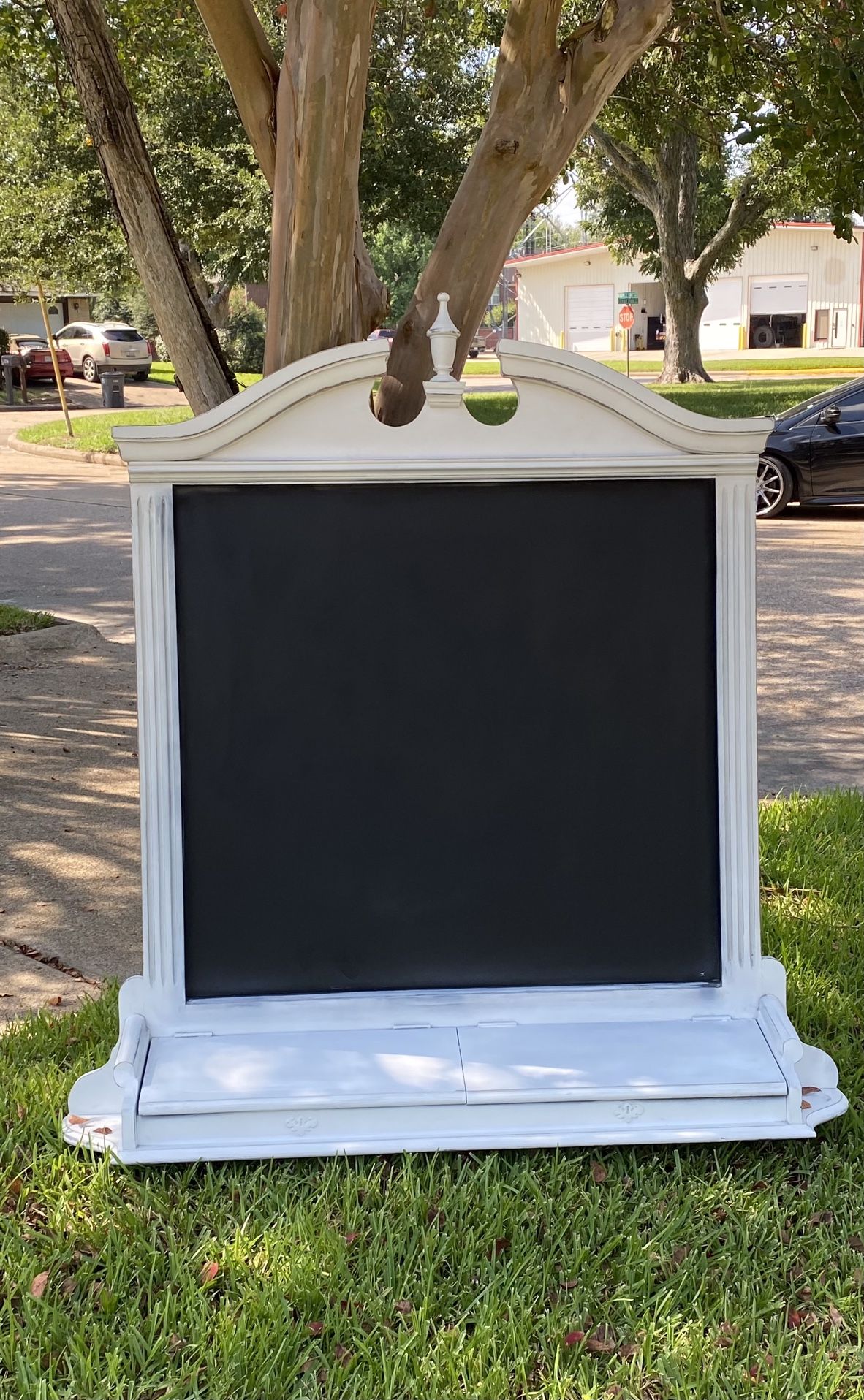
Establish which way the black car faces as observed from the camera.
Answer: facing to the left of the viewer

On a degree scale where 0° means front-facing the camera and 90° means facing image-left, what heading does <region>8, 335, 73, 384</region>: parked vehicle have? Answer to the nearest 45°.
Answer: approximately 135°

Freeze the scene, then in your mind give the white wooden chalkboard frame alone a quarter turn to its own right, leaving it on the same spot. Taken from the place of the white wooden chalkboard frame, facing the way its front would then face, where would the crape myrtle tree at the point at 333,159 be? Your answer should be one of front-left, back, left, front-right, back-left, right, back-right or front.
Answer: right

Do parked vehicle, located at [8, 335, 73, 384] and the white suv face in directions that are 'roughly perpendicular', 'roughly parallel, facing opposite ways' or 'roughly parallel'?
roughly parallel

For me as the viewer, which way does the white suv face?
facing away from the viewer and to the left of the viewer

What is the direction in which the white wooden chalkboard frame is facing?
toward the camera

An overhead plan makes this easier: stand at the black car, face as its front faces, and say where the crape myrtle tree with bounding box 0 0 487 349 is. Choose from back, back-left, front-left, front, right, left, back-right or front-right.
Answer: front-right

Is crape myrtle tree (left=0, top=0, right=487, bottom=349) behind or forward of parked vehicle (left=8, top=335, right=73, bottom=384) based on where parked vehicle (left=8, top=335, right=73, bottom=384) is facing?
behind

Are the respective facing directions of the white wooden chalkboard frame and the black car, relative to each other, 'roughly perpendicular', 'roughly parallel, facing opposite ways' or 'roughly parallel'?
roughly perpendicular

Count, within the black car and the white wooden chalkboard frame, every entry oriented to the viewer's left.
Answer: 1

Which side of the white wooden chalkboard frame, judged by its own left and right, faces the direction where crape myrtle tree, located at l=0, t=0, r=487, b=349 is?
back

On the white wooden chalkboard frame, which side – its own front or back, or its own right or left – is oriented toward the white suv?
back

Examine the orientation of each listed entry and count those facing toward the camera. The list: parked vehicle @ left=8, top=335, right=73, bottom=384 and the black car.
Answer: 0
